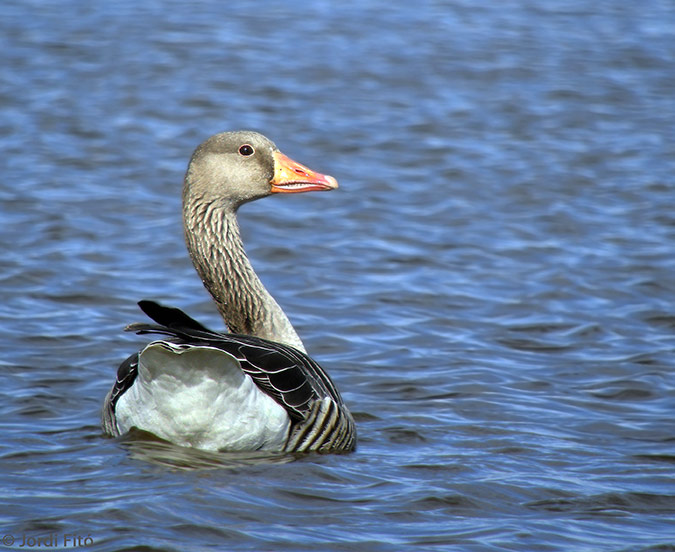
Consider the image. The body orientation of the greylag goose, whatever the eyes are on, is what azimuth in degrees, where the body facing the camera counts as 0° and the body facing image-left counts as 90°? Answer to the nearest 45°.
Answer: approximately 225°
